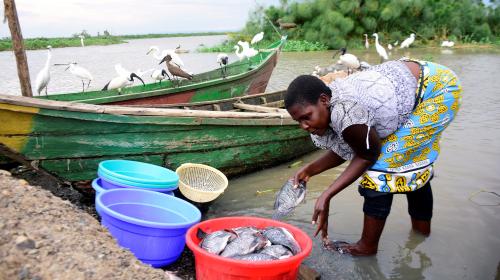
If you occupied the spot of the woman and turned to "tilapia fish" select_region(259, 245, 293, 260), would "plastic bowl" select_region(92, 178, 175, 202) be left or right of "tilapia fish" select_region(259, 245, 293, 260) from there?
right

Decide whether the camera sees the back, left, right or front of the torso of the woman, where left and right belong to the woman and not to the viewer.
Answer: left

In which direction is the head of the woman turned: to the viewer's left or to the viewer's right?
to the viewer's left

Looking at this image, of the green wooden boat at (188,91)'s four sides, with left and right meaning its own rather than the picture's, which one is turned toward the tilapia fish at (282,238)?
right

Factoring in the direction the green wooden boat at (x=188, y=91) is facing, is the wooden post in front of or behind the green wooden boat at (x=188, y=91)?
behind

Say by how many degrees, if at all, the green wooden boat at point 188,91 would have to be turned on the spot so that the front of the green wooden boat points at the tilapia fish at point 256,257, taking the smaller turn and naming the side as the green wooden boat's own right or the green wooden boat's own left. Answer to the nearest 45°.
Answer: approximately 90° to the green wooden boat's own right

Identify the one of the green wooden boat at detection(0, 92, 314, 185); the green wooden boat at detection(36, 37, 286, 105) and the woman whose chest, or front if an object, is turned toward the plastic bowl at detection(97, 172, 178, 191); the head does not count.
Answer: the woman

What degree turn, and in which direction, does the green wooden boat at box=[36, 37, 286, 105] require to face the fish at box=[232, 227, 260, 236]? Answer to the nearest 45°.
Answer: approximately 90° to its right

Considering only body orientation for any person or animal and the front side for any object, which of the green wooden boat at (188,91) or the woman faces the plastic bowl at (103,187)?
the woman

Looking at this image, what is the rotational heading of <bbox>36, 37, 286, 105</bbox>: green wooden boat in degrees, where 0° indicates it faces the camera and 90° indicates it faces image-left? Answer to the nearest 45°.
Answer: approximately 270°
